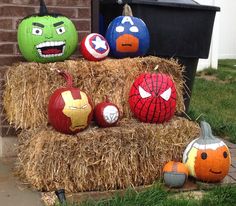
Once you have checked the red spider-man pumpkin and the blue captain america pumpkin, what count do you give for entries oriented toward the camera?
2

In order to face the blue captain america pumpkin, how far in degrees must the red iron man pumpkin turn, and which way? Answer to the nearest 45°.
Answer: approximately 90° to its left

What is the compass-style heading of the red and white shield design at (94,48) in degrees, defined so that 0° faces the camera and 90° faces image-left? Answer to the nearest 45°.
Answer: approximately 315°

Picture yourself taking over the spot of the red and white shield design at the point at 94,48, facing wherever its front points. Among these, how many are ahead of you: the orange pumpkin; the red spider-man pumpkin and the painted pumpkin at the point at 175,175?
3

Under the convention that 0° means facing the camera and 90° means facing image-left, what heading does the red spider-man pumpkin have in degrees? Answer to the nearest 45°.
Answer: approximately 0°
